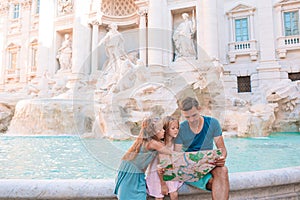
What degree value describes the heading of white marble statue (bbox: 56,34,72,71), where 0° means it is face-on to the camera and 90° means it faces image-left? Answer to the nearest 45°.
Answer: approximately 45°

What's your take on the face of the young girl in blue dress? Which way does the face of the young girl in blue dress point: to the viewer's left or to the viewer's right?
to the viewer's right

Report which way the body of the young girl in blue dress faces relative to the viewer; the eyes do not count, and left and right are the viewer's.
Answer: facing to the right of the viewer

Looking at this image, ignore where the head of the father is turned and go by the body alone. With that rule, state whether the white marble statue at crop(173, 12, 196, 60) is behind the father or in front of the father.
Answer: behind

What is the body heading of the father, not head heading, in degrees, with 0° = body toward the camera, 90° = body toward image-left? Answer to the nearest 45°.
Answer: approximately 0°

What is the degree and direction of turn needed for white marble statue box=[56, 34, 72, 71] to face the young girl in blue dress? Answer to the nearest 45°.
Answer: approximately 45° to its left
